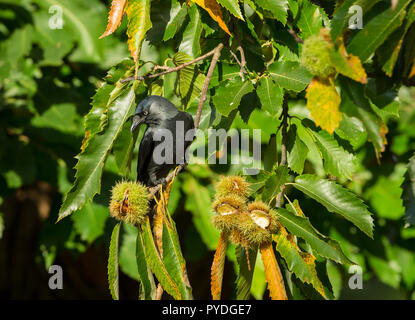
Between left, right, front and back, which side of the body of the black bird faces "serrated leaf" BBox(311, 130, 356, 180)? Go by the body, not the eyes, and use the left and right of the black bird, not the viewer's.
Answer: left

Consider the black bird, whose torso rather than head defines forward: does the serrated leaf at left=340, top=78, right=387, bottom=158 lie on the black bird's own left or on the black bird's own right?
on the black bird's own left

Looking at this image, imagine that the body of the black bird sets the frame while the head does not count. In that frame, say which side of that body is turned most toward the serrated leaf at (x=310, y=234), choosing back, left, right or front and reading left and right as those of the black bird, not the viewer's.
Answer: left

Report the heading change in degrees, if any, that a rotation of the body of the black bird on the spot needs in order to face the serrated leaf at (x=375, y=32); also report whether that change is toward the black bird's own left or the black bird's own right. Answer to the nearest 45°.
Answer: approximately 90° to the black bird's own left

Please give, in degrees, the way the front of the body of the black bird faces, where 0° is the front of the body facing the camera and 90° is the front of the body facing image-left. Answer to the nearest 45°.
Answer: approximately 45°

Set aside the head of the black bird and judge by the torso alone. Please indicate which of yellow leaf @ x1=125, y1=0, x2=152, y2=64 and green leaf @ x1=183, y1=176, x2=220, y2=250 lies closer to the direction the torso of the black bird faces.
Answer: the yellow leaf

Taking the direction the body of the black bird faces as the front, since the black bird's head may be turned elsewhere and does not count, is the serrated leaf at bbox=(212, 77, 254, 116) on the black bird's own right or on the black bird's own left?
on the black bird's own left
